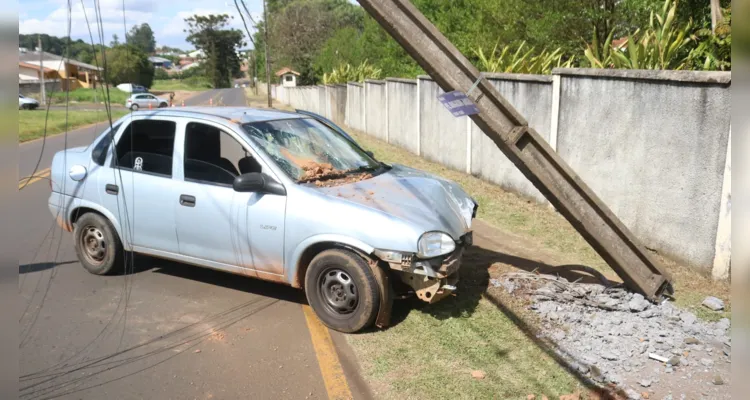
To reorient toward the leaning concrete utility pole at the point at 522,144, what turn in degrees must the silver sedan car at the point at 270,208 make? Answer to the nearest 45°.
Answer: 0° — it already faces it

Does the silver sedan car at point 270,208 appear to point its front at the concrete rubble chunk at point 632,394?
yes

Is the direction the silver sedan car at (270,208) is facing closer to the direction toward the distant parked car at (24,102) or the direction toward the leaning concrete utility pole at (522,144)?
the leaning concrete utility pole

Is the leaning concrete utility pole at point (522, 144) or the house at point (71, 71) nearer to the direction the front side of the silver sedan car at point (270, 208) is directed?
the leaning concrete utility pole

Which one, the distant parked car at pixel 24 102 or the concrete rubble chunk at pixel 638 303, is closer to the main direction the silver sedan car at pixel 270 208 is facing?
the concrete rubble chunk

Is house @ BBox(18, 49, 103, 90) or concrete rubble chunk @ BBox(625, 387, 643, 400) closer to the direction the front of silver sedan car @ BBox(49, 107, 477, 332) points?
the concrete rubble chunk

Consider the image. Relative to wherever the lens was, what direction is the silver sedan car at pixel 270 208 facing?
facing the viewer and to the right of the viewer

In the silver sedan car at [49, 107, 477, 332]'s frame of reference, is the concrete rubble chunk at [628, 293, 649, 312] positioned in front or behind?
in front
